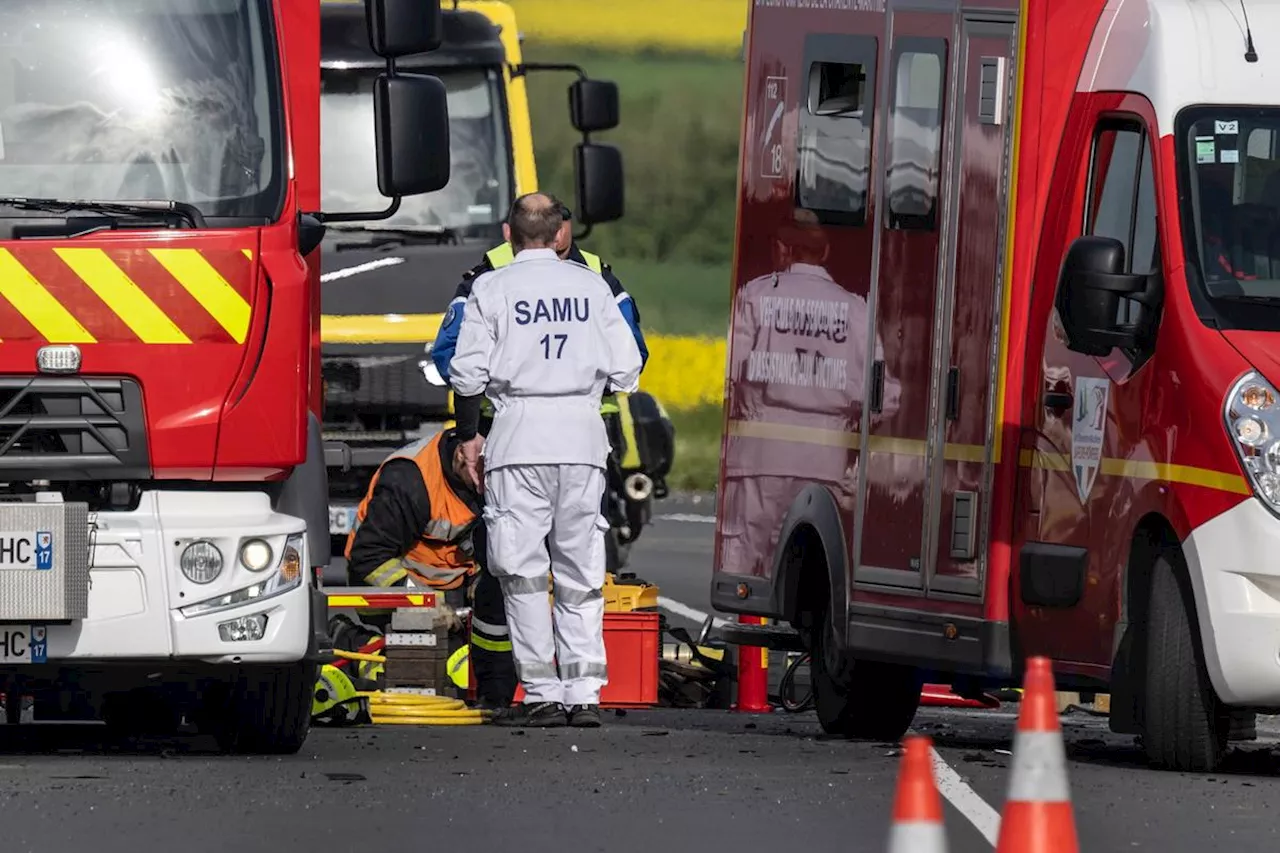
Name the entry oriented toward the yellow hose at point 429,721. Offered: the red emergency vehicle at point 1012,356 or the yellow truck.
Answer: the yellow truck

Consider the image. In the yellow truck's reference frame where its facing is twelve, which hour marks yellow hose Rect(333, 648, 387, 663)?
The yellow hose is roughly at 12 o'clock from the yellow truck.

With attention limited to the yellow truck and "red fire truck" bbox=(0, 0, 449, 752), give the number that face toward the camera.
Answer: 2

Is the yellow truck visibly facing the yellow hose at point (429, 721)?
yes

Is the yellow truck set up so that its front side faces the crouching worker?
yes

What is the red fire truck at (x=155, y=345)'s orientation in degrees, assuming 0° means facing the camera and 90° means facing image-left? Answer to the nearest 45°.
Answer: approximately 0°

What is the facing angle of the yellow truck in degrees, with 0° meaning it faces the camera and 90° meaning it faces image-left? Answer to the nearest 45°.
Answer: approximately 0°

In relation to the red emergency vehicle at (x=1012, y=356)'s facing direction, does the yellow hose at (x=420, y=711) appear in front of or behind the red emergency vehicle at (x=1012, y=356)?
behind

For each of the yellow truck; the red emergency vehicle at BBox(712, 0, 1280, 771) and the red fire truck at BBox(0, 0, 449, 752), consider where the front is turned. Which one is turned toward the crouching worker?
the yellow truck

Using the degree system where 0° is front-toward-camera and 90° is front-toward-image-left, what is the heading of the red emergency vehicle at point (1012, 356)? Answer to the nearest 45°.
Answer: approximately 315°
